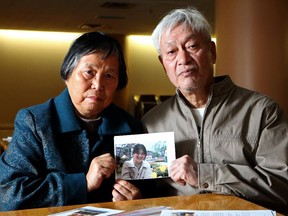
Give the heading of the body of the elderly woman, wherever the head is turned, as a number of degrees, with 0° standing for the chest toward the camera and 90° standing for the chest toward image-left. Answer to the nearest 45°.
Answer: approximately 315°

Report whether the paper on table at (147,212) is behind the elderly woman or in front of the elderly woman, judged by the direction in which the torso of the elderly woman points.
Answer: in front

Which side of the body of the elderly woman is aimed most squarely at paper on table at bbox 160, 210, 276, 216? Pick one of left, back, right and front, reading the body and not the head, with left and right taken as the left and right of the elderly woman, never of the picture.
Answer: front

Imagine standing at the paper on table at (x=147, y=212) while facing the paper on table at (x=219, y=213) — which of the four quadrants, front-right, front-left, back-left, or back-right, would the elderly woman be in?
back-left

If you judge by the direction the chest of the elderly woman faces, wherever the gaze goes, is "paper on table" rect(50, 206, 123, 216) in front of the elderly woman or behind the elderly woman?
in front
